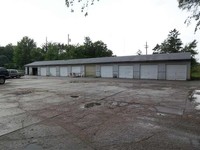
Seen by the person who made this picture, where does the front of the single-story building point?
facing the viewer and to the left of the viewer
